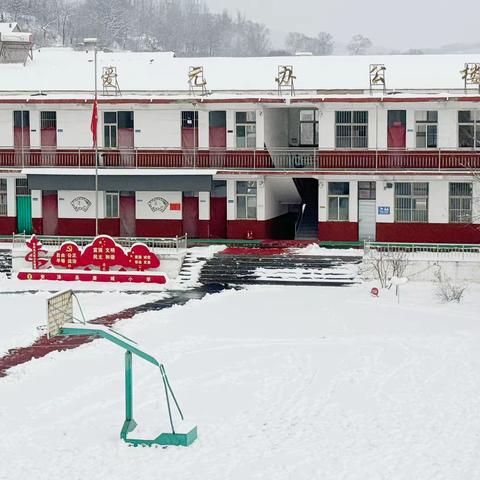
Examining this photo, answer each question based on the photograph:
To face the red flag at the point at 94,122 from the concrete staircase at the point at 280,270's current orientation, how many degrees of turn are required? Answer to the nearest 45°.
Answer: approximately 90° to its right

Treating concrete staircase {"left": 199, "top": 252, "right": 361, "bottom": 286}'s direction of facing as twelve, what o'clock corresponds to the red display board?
The red display board is roughly at 3 o'clock from the concrete staircase.

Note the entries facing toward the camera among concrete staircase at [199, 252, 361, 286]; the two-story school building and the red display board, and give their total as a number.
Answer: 3

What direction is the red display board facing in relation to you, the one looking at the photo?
facing the viewer

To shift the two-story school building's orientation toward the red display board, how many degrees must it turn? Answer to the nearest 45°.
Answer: approximately 45° to its right

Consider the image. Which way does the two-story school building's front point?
toward the camera

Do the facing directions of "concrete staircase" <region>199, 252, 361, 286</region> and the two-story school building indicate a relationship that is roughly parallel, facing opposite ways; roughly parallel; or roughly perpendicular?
roughly parallel

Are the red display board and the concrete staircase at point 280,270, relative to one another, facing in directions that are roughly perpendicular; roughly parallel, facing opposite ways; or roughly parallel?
roughly parallel

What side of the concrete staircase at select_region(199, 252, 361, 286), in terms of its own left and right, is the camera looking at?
front
